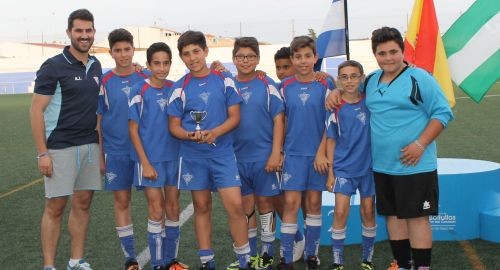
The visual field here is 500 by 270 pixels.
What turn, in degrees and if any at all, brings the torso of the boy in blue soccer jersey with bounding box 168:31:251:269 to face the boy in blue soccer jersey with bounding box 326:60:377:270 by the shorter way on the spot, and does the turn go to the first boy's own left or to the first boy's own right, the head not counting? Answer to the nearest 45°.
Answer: approximately 90° to the first boy's own left

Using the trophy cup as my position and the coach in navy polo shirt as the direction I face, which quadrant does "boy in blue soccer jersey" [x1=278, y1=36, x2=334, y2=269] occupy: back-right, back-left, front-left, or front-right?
back-right

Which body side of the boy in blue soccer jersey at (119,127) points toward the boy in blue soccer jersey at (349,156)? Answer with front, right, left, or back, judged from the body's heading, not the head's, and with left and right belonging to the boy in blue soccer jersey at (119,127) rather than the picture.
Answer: left

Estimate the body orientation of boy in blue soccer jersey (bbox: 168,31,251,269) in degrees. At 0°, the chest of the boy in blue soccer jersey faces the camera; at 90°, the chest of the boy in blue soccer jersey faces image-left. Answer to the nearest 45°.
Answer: approximately 0°

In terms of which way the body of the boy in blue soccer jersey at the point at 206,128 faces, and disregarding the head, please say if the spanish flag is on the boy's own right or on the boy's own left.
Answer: on the boy's own left

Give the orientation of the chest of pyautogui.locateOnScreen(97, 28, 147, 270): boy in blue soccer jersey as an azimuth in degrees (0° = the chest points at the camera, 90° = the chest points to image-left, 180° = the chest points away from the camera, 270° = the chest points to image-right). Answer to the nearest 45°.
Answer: approximately 0°
